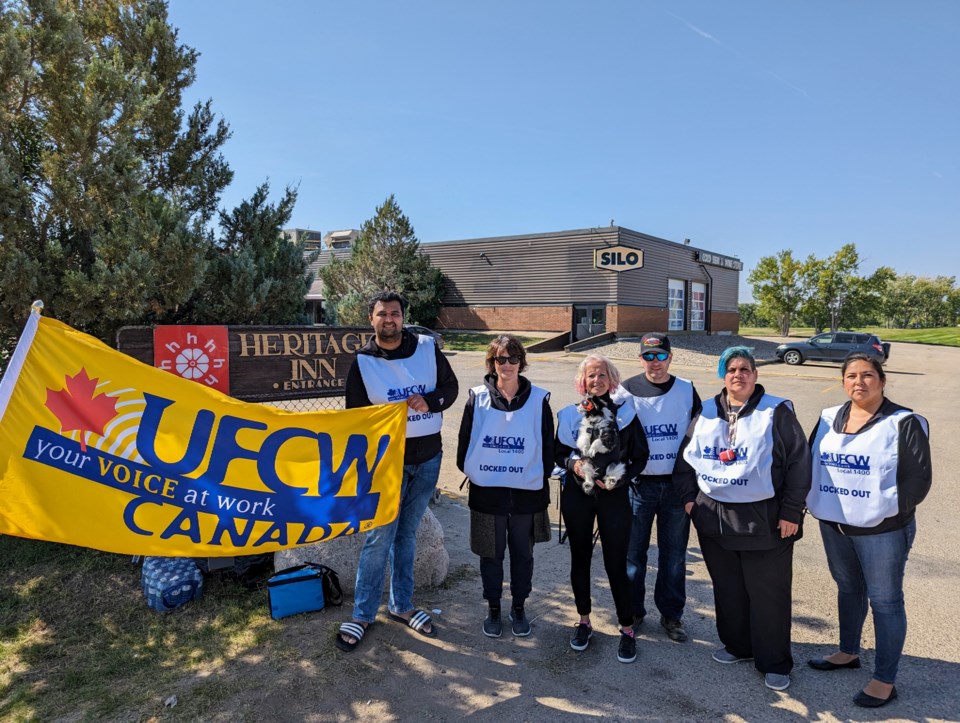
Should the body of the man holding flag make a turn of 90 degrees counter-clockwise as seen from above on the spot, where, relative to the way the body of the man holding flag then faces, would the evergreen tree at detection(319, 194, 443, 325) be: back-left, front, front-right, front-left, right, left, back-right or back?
left

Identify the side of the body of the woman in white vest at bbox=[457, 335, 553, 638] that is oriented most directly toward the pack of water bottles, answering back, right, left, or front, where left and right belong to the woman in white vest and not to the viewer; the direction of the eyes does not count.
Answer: right

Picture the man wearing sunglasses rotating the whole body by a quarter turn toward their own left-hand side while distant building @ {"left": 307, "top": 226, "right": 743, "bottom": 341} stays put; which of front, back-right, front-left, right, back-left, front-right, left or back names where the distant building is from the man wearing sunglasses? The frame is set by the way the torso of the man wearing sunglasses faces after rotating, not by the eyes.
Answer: left

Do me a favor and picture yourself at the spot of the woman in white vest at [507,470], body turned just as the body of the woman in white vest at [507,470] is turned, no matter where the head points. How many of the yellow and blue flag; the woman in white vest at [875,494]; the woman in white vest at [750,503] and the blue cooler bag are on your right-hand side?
2

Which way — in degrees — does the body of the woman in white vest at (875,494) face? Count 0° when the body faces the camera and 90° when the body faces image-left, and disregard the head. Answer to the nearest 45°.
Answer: approximately 45°

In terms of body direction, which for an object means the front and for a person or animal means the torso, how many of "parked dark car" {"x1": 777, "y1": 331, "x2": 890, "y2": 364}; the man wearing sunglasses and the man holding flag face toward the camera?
2

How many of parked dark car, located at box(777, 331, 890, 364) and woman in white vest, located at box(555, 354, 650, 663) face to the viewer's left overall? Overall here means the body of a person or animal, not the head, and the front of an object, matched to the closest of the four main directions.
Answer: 1

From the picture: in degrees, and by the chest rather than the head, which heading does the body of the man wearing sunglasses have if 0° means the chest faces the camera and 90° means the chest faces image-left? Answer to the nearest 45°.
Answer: approximately 0°

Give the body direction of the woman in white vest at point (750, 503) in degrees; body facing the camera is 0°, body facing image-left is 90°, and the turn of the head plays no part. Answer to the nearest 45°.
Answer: approximately 45°

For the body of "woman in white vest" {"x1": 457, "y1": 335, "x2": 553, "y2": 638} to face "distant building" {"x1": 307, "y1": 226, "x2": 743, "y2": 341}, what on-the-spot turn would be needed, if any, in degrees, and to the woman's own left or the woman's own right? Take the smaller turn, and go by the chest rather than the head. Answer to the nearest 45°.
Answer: approximately 180°

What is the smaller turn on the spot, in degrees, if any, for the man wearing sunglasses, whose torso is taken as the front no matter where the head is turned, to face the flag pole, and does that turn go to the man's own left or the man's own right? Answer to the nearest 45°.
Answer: approximately 45° to the man's own right
